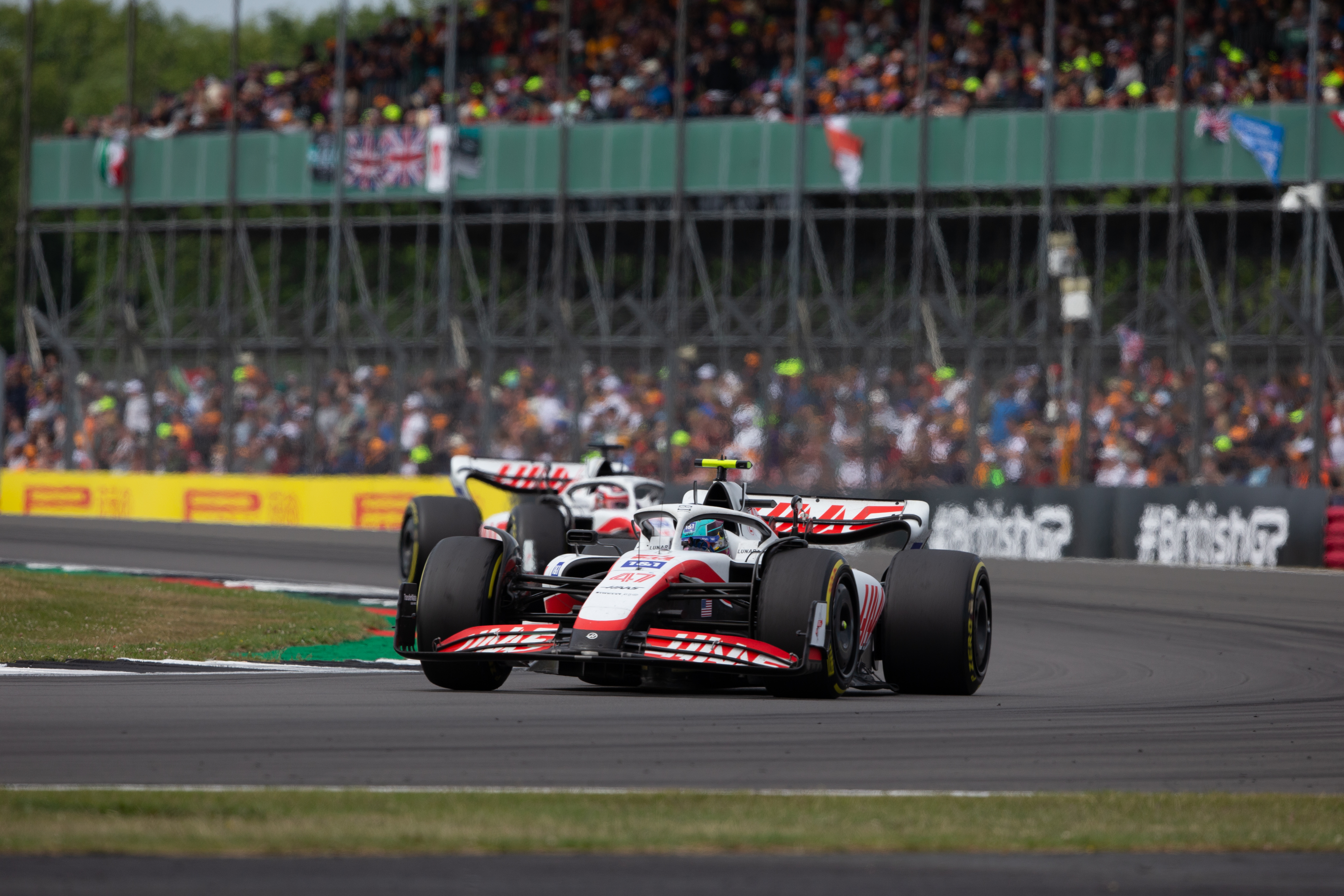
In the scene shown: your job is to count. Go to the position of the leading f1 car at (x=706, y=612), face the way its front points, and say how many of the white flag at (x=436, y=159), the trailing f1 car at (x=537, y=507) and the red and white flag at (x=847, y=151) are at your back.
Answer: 3

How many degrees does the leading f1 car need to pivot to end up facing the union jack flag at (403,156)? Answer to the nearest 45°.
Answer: approximately 180°

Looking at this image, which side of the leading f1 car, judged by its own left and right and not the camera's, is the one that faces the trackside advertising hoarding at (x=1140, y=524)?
back

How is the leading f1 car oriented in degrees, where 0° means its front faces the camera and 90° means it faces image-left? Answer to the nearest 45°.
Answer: approximately 0°

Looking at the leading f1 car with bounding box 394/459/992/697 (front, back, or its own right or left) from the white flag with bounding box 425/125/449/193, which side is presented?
back

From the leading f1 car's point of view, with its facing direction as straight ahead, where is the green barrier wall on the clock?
The green barrier wall is roughly at 6 o'clock from the leading f1 car.

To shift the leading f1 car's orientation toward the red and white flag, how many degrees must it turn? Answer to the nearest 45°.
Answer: approximately 180°

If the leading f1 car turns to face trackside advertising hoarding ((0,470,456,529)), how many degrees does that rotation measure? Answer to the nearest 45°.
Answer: approximately 180°

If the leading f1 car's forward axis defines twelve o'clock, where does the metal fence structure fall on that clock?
The metal fence structure is roughly at 6 o'clock from the leading f1 car.
